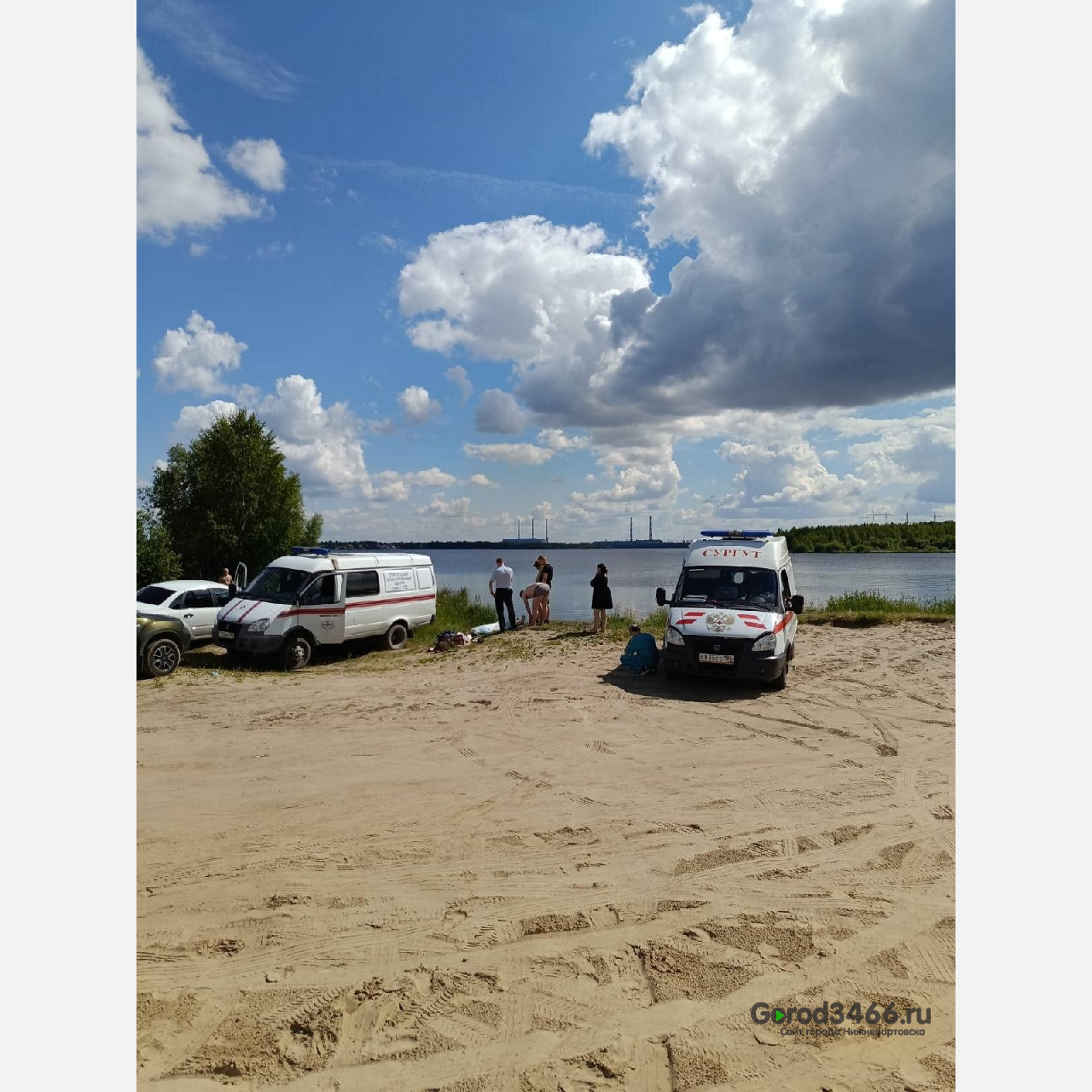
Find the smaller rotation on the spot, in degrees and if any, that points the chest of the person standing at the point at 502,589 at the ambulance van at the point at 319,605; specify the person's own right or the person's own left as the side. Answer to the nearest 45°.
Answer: approximately 135° to the person's own left

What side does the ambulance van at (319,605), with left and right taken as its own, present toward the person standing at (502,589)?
back

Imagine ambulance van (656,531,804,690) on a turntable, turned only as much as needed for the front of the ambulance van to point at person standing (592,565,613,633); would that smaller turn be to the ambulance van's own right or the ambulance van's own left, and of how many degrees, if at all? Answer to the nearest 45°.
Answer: approximately 135° to the ambulance van's own right

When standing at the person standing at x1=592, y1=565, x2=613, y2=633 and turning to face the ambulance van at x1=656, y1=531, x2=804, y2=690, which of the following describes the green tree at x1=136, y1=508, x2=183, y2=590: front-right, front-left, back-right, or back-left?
back-right

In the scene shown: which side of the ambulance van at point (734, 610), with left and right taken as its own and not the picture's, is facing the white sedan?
right

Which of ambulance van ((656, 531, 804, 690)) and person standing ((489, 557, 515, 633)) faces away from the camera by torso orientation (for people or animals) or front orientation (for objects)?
the person standing

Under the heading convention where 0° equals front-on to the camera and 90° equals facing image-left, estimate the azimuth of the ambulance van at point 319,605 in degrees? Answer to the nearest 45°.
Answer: approximately 45°

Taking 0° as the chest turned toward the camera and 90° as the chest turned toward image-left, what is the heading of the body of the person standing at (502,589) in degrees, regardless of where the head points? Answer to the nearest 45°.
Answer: approximately 180°

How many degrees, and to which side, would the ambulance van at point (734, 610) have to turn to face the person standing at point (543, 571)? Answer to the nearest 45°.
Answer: approximately 135° to its right
